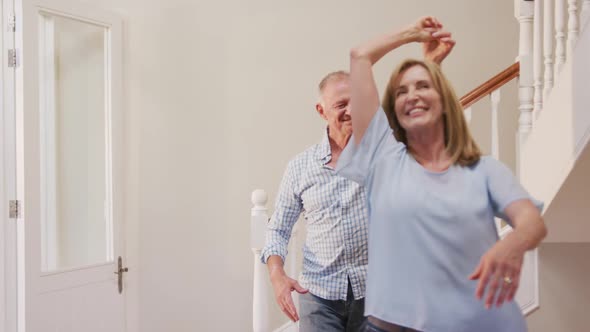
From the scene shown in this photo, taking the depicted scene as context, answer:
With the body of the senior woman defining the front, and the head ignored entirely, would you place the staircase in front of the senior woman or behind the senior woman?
behind

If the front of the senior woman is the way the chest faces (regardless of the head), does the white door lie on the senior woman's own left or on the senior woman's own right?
on the senior woman's own right

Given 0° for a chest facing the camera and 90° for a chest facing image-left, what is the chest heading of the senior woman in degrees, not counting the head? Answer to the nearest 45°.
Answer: approximately 0°
